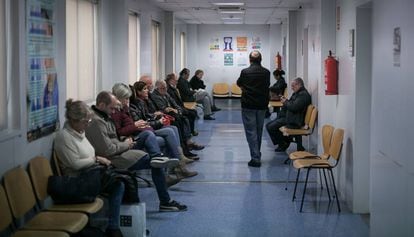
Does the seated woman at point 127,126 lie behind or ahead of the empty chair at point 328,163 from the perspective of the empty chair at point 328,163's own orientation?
ahead

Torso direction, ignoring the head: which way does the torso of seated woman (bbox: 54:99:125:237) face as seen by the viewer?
to the viewer's right

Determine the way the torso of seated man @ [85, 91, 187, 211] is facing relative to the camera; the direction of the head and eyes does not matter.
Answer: to the viewer's right

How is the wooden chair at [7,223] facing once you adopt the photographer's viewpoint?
facing to the right of the viewer

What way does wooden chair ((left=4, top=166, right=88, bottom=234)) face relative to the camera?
to the viewer's right

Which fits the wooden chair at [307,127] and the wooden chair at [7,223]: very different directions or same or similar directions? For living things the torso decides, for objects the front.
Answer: very different directions

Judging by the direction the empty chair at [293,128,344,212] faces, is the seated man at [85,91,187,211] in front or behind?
in front

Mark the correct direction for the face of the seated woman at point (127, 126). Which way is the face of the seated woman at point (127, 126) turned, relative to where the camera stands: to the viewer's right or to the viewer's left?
to the viewer's right

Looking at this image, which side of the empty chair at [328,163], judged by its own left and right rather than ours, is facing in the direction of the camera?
left

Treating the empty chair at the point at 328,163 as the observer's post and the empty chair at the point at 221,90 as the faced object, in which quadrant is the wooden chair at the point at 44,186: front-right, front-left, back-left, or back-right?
back-left

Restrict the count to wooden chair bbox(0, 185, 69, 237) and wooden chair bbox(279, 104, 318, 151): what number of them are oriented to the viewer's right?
1

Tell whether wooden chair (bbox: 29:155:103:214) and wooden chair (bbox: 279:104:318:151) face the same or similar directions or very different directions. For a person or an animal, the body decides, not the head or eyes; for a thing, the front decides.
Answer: very different directions

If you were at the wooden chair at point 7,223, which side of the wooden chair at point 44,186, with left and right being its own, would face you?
right

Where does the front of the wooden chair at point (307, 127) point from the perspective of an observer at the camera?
facing to the left of the viewer

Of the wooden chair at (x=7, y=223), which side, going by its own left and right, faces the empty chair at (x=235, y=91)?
left
